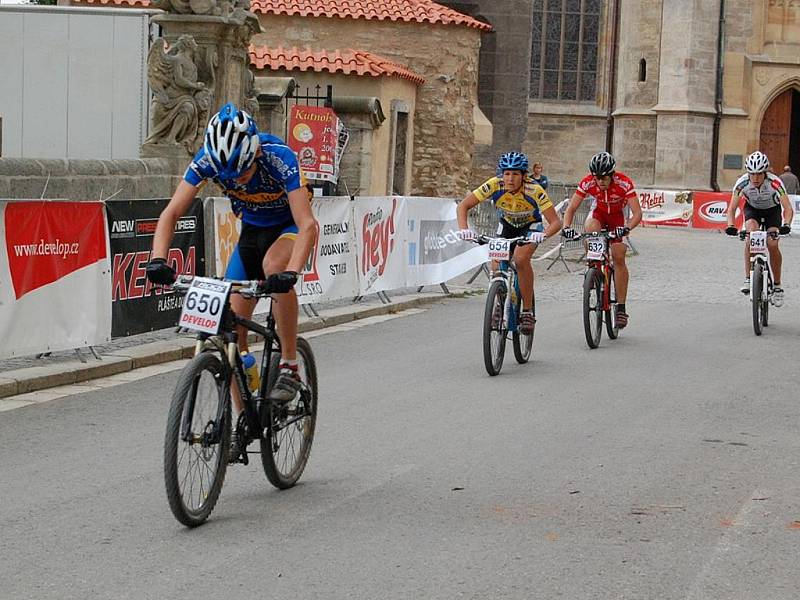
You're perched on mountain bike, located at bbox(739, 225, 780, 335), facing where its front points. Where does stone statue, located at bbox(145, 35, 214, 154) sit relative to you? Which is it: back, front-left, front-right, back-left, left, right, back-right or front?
right

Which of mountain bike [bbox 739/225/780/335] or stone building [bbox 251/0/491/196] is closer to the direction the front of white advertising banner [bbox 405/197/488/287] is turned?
the mountain bike

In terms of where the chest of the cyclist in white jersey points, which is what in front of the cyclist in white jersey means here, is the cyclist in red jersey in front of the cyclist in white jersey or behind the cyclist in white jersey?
in front

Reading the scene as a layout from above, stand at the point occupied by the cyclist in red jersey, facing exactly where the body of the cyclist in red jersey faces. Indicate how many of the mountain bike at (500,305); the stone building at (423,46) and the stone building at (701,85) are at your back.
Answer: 2

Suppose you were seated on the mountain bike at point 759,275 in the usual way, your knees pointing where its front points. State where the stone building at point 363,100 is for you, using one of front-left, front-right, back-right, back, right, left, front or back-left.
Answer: back-right

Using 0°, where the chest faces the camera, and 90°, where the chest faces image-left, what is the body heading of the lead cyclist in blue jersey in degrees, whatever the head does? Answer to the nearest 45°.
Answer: approximately 45°

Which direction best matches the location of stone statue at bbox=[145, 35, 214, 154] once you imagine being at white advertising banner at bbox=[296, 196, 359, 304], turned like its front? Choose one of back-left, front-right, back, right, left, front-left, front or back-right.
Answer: back

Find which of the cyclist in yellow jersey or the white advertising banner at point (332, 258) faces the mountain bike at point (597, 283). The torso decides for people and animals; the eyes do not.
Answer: the white advertising banner

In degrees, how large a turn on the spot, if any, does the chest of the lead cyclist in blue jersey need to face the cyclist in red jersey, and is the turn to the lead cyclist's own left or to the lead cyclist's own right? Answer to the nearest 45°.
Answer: approximately 180°

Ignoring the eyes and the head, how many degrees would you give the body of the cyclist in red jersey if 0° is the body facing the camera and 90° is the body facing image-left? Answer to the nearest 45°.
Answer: approximately 0°

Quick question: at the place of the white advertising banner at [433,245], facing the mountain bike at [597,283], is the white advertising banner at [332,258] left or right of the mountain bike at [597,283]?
right
